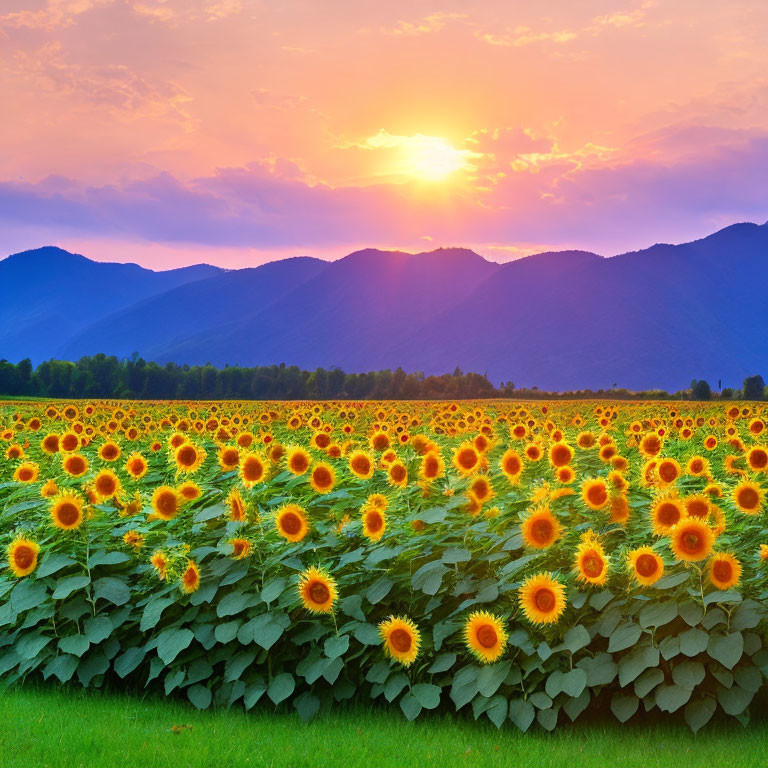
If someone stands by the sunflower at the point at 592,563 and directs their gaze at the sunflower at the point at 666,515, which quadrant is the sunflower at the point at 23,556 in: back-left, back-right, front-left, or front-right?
back-left

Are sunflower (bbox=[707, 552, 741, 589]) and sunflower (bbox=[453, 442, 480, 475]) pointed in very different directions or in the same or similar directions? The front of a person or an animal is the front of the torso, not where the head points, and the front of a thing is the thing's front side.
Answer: same or similar directions

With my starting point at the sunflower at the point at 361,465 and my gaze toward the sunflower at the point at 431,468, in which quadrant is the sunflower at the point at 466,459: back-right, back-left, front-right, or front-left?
front-left

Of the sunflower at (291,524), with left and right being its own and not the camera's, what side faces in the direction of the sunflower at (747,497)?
left

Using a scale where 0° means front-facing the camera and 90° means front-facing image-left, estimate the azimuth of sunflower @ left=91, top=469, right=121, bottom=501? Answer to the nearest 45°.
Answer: approximately 0°

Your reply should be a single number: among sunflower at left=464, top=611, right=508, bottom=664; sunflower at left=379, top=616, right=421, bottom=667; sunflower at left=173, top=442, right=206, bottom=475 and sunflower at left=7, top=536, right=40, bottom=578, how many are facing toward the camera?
4

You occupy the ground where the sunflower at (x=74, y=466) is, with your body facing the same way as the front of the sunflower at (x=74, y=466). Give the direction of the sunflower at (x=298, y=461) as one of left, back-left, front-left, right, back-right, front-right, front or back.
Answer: front-left

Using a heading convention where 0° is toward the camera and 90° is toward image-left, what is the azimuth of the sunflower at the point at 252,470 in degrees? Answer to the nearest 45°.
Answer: approximately 0°

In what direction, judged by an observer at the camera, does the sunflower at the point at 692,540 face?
facing the viewer

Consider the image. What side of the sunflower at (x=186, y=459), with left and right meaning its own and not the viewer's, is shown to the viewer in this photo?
front

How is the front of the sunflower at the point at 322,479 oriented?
toward the camera

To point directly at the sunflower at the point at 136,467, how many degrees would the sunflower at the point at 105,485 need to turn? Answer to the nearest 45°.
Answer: approximately 180°

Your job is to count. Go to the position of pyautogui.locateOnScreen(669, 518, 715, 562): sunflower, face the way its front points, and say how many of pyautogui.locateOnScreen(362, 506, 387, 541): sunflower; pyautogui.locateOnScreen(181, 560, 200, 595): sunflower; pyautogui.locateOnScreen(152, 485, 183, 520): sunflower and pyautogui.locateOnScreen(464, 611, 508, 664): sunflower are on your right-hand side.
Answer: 4

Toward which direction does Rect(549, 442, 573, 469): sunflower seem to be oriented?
toward the camera
